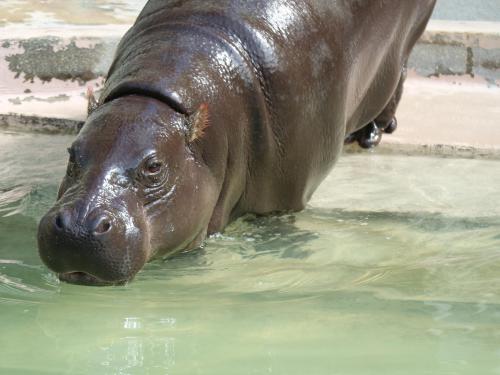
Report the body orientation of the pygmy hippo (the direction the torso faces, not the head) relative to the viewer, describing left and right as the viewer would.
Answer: facing the viewer and to the left of the viewer
